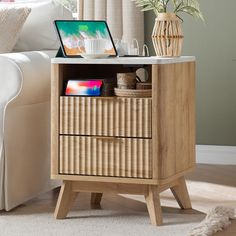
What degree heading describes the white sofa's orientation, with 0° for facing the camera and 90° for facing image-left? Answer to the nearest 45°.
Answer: approximately 45°

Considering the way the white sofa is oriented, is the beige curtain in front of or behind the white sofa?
behind

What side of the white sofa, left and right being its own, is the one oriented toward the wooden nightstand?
left

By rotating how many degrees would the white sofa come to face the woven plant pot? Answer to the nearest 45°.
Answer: approximately 135° to its left

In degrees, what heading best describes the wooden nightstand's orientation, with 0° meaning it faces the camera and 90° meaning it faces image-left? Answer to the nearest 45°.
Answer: approximately 45°

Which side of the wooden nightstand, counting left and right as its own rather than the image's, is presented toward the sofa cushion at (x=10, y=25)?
right

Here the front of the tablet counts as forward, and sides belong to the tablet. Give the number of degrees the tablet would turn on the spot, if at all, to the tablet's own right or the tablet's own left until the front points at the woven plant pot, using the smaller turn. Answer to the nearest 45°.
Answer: approximately 90° to the tablet's own left
